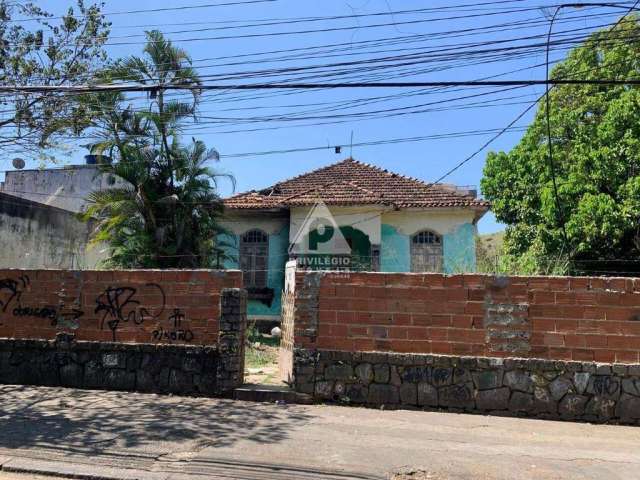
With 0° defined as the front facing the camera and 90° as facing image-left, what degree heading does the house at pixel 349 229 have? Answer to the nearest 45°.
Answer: approximately 0°

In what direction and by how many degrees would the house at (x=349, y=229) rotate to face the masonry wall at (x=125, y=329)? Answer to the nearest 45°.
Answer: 0° — it already faces it

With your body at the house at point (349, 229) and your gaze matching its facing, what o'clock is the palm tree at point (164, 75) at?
The palm tree is roughly at 2 o'clock from the house.

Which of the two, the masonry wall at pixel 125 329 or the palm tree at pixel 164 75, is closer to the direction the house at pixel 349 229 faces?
the masonry wall

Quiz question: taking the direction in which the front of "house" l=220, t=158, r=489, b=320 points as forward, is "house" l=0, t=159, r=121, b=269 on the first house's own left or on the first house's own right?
on the first house's own right

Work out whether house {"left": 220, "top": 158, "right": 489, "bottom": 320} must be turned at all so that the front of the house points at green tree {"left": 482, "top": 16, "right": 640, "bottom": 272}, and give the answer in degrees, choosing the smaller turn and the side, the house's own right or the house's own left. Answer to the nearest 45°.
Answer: approximately 90° to the house's own left

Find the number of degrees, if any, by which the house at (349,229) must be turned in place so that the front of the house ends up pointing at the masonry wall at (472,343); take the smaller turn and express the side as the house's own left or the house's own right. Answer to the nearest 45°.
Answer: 0° — it already faces it

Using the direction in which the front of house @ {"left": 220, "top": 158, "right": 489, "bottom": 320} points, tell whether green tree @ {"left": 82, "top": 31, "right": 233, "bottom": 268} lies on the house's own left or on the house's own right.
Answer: on the house's own right
